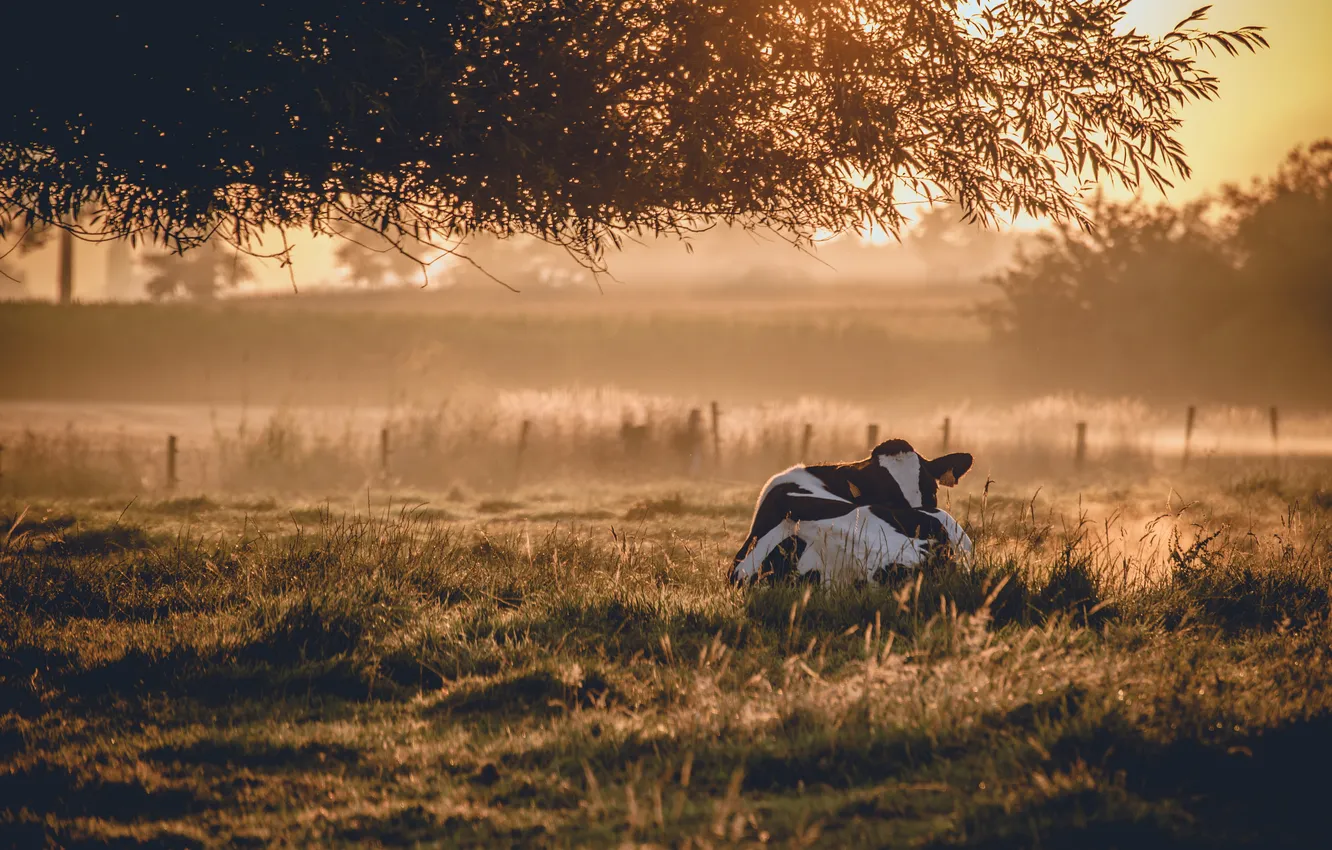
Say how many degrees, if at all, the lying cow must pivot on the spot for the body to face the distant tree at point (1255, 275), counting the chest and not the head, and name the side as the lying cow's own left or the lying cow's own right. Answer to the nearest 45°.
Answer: approximately 90° to the lying cow's own left

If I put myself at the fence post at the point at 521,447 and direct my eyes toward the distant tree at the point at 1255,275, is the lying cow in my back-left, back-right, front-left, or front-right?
back-right

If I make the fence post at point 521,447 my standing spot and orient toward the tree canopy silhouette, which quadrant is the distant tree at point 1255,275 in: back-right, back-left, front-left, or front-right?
back-left

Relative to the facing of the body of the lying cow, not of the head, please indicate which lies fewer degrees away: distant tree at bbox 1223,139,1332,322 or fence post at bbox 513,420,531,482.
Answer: the distant tree

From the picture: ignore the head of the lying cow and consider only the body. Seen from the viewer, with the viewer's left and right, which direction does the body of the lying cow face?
facing to the right of the viewer
